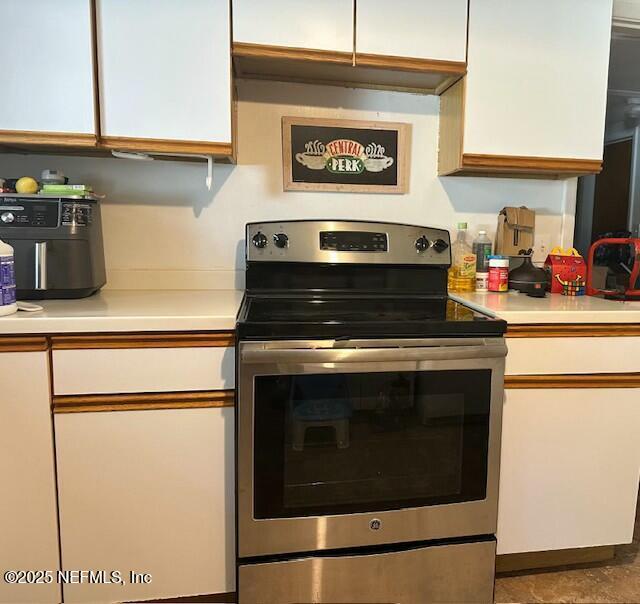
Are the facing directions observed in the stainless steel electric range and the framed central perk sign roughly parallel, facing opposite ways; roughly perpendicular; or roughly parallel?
roughly parallel

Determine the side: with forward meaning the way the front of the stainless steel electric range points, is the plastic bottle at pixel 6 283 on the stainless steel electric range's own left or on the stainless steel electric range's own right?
on the stainless steel electric range's own right

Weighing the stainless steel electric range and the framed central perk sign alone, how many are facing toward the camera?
2

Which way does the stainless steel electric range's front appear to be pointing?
toward the camera

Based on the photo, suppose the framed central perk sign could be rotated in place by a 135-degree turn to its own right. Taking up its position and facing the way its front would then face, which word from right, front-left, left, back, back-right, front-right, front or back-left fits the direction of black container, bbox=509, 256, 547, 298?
back-right

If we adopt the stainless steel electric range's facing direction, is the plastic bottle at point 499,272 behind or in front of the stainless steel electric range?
behind
